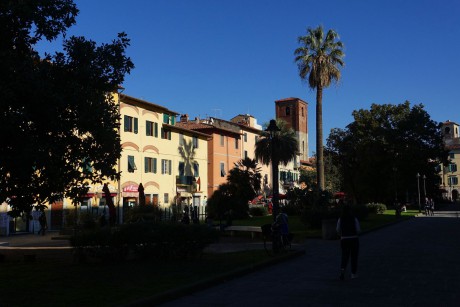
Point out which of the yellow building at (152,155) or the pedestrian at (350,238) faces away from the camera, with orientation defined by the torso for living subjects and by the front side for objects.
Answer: the pedestrian

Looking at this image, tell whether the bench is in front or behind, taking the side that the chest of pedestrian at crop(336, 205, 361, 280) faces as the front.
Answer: in front

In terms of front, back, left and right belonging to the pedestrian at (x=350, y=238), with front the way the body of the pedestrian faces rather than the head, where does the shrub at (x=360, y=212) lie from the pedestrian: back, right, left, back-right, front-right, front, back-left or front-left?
front

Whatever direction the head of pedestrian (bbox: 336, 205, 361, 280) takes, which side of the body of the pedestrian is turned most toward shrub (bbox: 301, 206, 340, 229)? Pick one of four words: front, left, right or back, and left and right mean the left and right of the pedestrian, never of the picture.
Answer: front

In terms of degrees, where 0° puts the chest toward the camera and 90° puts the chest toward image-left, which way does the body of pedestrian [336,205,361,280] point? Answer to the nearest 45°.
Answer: approximately 180°

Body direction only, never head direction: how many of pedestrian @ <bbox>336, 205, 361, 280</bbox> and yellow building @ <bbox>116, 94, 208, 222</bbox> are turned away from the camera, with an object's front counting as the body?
1

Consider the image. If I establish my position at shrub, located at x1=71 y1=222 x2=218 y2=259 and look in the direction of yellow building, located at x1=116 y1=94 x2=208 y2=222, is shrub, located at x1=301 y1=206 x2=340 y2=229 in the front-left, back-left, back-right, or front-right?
front-right

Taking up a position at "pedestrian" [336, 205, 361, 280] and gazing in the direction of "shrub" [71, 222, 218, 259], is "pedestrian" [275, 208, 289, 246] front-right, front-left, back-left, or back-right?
front-right

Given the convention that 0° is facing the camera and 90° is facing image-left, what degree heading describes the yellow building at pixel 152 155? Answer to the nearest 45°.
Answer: approximately 315°

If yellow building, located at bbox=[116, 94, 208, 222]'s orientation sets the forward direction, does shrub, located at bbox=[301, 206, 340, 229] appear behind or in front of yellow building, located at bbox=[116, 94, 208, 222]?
in front
